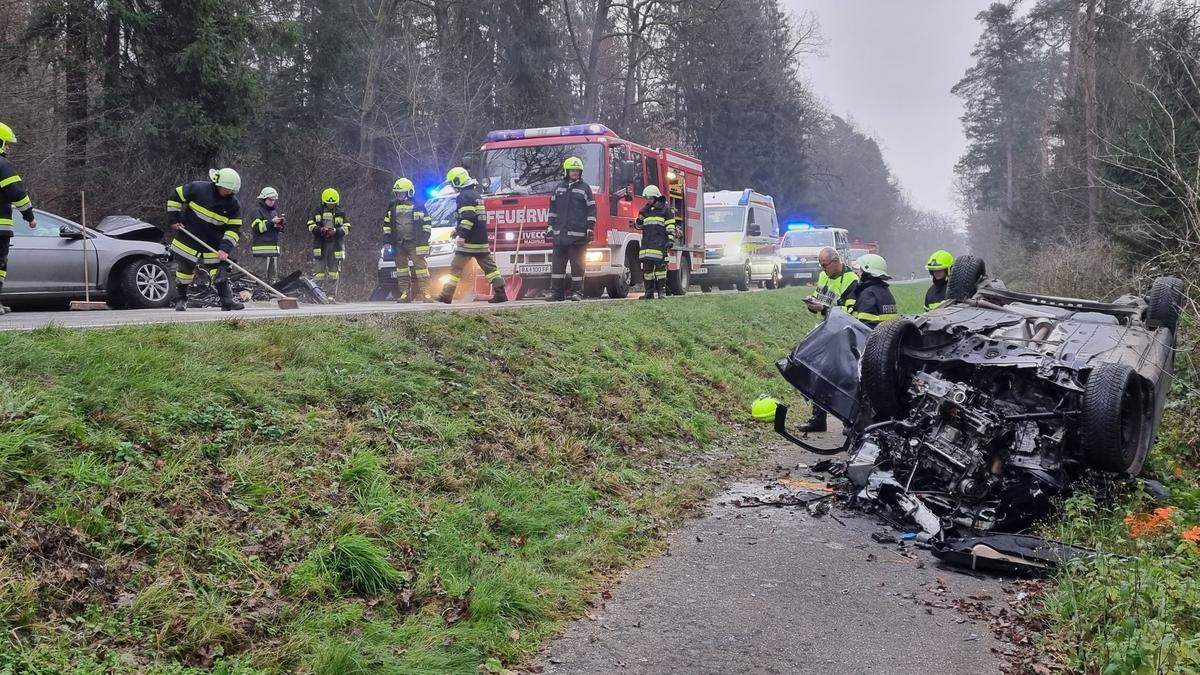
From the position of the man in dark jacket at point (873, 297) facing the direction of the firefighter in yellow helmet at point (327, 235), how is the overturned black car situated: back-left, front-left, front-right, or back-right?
back-left

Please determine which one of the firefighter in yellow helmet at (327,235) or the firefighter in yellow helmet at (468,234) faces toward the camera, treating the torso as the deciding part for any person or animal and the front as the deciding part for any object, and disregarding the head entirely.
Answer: the firefighter in yellow helmet at (327,235)

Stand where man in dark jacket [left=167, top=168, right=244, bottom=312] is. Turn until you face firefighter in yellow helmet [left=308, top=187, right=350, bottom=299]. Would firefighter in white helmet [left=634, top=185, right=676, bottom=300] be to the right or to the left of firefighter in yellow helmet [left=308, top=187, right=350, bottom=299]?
right

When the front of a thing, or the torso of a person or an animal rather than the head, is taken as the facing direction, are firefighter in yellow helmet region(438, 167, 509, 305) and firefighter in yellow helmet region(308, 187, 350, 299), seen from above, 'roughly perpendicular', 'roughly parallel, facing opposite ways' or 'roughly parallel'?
roughly perpendicular

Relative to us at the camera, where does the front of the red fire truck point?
facing the viewer and to the left of the viewer

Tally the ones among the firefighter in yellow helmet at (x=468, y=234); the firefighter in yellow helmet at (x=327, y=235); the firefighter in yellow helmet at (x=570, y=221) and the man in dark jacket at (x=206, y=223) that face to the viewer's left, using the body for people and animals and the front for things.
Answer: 1

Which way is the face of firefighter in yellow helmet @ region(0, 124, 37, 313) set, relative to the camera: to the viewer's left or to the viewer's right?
to the viewer's right

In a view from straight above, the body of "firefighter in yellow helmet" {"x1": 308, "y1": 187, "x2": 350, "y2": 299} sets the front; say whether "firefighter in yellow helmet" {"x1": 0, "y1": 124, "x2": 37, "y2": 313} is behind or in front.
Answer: in front

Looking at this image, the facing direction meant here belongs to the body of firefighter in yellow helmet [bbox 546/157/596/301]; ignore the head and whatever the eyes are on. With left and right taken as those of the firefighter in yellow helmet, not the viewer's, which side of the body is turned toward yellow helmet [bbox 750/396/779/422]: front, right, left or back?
front

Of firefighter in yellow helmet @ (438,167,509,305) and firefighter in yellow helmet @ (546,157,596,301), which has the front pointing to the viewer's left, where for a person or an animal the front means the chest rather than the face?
firefighter in yellow helmet @ (438,167,509,305)

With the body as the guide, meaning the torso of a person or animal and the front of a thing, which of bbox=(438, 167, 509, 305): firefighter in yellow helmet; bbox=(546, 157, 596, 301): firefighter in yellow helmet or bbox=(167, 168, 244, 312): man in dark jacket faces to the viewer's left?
bbox=(438, 167, 509, 305): firefighter in yellow helmet

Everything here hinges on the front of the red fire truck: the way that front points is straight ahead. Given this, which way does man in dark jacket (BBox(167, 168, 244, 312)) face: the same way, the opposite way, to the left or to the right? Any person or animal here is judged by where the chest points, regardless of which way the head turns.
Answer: to the left

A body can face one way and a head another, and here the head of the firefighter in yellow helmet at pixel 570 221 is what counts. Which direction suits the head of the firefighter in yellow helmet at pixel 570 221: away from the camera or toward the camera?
toward the camera

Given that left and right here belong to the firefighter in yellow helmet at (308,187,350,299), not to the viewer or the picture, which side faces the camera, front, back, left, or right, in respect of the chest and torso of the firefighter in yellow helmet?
front

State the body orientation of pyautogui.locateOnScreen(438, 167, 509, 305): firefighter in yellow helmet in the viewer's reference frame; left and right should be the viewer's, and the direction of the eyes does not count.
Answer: facing to the left of the viewer

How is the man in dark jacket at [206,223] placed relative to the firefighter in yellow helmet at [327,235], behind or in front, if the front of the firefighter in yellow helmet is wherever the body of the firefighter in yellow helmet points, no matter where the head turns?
in front
